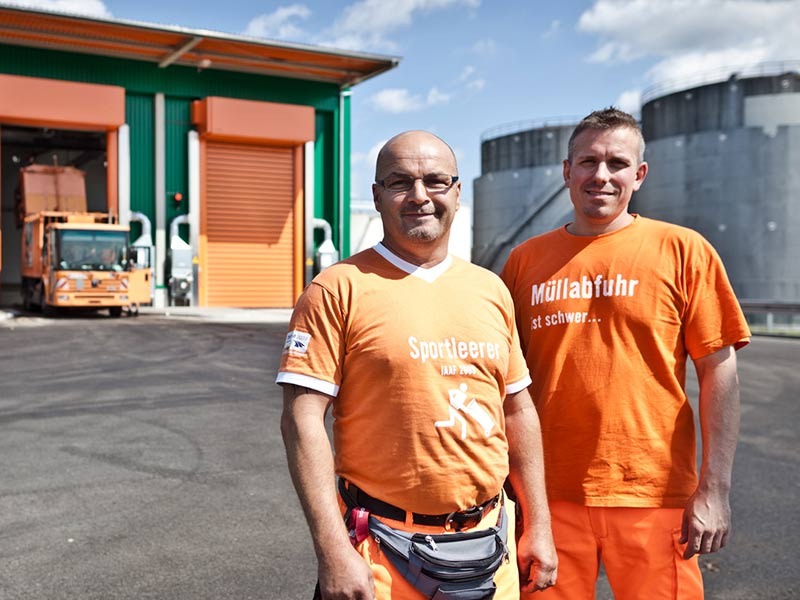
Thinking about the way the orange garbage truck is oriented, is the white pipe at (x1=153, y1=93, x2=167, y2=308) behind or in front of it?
in front

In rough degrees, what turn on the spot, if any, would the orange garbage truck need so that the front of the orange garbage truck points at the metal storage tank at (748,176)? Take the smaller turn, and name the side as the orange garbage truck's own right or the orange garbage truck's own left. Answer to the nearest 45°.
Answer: approximately 90° to the orange garbage truck's own left

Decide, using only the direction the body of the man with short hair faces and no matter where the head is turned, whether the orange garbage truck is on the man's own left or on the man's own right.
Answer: on the man's own right

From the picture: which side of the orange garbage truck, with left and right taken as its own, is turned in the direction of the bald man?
front

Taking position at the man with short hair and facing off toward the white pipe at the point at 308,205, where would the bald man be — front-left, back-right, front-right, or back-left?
back-left

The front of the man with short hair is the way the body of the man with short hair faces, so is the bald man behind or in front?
in front
